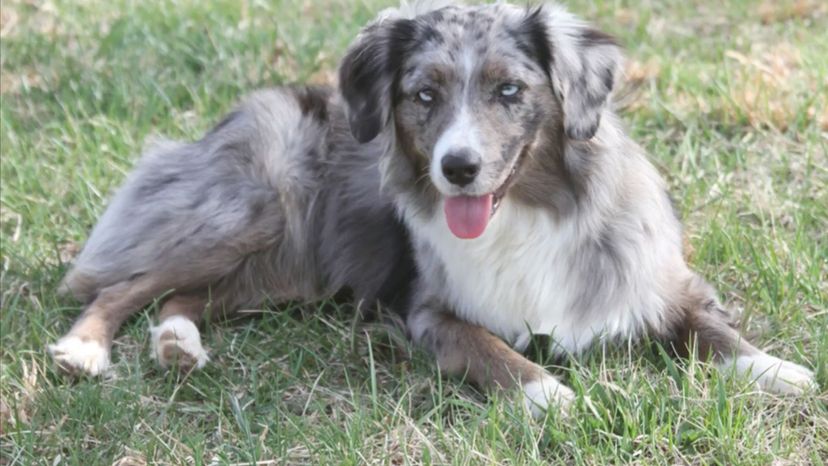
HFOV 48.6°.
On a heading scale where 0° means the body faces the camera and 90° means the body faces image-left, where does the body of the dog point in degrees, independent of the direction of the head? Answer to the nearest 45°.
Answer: approximately 315°
